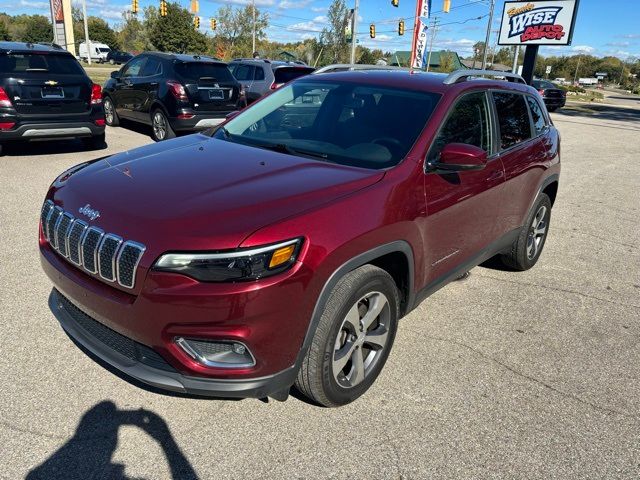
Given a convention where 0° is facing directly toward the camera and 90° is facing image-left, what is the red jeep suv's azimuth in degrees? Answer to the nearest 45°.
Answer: approximately 45°

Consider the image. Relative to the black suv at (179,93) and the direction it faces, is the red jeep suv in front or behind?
behind

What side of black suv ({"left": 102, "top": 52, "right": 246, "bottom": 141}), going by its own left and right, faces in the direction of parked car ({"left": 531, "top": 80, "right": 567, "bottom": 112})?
right

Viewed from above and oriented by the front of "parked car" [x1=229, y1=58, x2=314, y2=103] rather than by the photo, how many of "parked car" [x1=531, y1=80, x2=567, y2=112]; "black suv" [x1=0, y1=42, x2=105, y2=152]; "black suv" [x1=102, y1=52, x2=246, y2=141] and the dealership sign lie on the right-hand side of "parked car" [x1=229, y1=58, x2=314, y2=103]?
2

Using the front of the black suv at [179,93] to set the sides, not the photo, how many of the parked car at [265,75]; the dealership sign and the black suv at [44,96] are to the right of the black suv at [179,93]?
2

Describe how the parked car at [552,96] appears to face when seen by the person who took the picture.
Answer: facing away from the viewer and to the left of the viewer

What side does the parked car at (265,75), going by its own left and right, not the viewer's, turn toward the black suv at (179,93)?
left

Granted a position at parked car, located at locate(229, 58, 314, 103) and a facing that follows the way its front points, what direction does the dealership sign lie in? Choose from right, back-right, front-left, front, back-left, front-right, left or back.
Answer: right

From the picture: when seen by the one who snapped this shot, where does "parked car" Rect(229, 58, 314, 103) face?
facing away from the viewer and to the left of the viewer

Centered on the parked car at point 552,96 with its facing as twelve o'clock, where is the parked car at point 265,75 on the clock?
the parked car at point 265,75 is roughly at 8 o'clock from the parked car at point 552,96.

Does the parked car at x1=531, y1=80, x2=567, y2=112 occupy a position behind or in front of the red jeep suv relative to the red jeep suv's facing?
behind

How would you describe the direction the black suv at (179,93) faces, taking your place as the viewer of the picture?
facing away from the viewer and to the left of the viewer

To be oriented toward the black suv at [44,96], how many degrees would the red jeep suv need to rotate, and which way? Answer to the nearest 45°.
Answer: approximately 90° to its right
